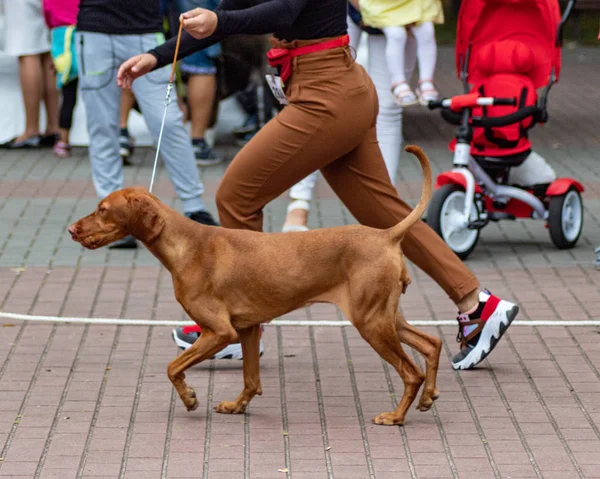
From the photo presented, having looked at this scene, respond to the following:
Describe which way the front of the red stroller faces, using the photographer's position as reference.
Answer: facing the viewer and to the left of the viewer

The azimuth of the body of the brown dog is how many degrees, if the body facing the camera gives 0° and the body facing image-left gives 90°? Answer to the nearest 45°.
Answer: approximately 90°

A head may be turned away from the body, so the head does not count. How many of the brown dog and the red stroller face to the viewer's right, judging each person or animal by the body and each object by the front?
0

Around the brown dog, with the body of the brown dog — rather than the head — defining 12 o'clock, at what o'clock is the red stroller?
The red stroller is roughly at 4 o'clock from the brown dog.

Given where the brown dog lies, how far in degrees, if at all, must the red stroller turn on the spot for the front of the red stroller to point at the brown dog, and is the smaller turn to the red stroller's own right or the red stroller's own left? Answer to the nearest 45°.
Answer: approximately 45° to the red stroller's own left
